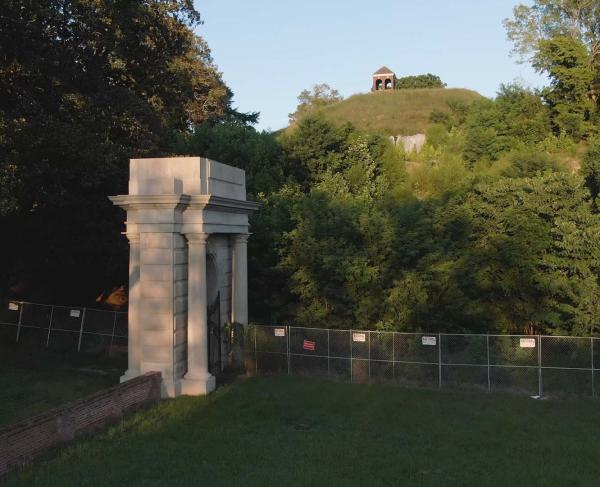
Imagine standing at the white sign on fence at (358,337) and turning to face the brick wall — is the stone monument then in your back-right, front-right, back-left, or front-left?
front-right

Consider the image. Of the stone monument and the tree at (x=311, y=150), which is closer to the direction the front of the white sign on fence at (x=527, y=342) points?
the stone monument

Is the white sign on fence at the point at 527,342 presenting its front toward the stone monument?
no

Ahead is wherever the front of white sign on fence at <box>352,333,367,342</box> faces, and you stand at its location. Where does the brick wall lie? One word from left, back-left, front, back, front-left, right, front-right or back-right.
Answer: front-right

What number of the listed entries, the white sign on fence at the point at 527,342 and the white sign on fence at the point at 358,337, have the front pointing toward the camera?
2

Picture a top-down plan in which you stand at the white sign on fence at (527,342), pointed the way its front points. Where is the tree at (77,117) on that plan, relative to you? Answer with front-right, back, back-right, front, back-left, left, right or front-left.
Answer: right

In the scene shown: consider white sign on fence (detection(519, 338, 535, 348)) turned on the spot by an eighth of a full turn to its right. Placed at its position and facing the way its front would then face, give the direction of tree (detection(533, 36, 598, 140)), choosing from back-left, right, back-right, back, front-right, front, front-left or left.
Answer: back-right

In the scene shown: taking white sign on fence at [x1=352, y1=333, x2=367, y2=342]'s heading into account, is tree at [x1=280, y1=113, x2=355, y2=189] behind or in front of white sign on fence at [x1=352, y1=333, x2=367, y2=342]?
behind

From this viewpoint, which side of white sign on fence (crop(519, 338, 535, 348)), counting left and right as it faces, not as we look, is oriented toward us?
front

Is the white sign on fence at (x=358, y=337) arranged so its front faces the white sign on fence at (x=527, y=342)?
no

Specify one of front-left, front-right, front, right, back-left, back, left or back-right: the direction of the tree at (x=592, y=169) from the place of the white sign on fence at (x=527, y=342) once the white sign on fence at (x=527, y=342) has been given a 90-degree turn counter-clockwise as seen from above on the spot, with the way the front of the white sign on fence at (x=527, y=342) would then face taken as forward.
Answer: left

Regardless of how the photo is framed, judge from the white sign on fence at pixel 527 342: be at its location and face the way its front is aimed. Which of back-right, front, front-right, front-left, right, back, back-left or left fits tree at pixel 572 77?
back

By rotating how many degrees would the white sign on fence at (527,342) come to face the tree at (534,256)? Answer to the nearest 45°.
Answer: approximately 180°

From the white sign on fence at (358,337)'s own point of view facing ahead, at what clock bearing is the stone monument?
The stone monument is roughly at 2 o'clock from the white sign on fence.

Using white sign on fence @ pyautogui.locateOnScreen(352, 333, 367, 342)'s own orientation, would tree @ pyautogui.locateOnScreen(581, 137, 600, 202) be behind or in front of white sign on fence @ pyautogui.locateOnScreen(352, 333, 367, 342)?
behind

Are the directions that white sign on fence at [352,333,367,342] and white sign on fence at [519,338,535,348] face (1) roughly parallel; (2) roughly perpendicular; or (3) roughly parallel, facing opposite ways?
roughly parallel

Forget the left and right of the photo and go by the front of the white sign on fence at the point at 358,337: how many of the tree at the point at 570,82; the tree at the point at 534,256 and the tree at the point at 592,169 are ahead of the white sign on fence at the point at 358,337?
0

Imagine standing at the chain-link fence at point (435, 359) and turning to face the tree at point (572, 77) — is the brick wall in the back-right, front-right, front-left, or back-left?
back-left

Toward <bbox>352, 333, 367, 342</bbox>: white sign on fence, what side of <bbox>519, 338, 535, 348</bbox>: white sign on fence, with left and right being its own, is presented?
right
